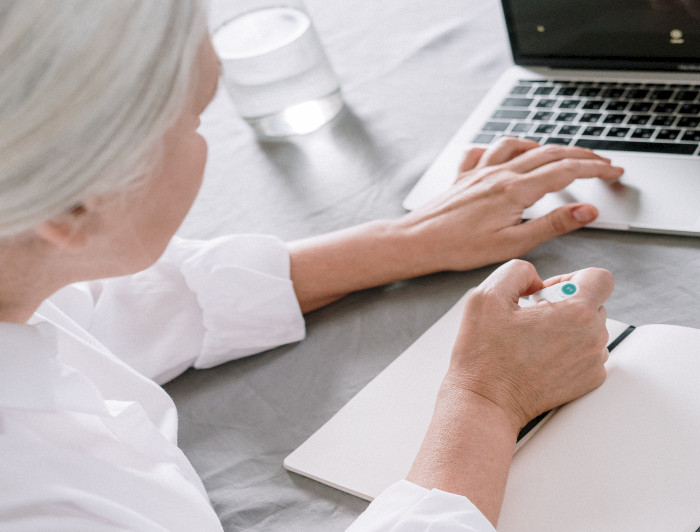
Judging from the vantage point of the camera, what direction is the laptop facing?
facing the viewer

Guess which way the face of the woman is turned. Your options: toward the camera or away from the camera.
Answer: away from the camera

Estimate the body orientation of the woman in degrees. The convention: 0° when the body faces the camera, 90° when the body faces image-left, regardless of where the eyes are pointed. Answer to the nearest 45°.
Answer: approximately 225°

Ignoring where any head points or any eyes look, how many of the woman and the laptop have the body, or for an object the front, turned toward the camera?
1

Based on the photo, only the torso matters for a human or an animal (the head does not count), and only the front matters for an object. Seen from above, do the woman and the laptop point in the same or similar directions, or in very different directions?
very different directions
